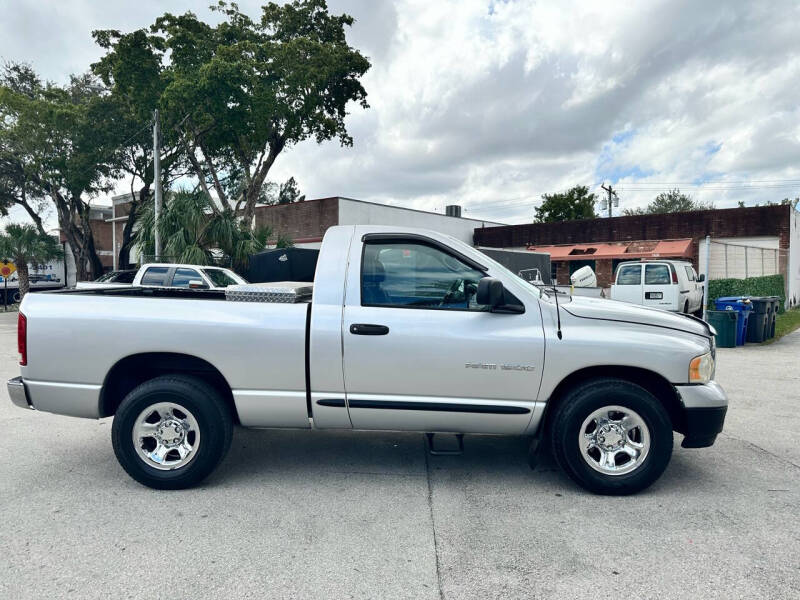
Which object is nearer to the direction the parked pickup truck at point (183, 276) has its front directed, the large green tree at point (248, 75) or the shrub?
the shrub

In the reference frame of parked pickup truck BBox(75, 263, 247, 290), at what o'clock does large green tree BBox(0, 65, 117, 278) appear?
The large green tree is roughly at 7 o'clock from the parked pickup truck.

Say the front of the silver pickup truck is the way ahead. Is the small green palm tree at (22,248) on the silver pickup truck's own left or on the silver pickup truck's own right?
on the silver pickup truck's own left

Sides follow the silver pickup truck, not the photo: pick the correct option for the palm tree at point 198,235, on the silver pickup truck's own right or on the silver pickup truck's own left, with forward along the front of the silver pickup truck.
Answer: on the silver pickup truck's own left

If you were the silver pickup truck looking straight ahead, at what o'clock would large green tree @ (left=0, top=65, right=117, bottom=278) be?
The large green tree is roughly at 8 o'clock from the silver pickup truck.

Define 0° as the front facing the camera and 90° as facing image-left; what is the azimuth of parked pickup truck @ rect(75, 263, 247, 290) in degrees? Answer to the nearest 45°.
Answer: approximately 315°

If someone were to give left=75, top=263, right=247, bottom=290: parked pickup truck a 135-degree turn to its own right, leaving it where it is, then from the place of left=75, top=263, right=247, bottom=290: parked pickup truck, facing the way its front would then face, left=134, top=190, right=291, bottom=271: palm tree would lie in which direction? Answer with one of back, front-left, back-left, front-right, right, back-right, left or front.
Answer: right

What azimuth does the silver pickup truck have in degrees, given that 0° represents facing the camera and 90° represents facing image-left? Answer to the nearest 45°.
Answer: approximately 270°

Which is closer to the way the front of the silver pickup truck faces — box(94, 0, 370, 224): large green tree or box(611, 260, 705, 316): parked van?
the parked van

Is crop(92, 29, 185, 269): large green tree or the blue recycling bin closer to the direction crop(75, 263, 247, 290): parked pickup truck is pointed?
the blue recycling bin

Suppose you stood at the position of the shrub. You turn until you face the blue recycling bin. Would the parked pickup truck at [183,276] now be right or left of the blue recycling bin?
right
